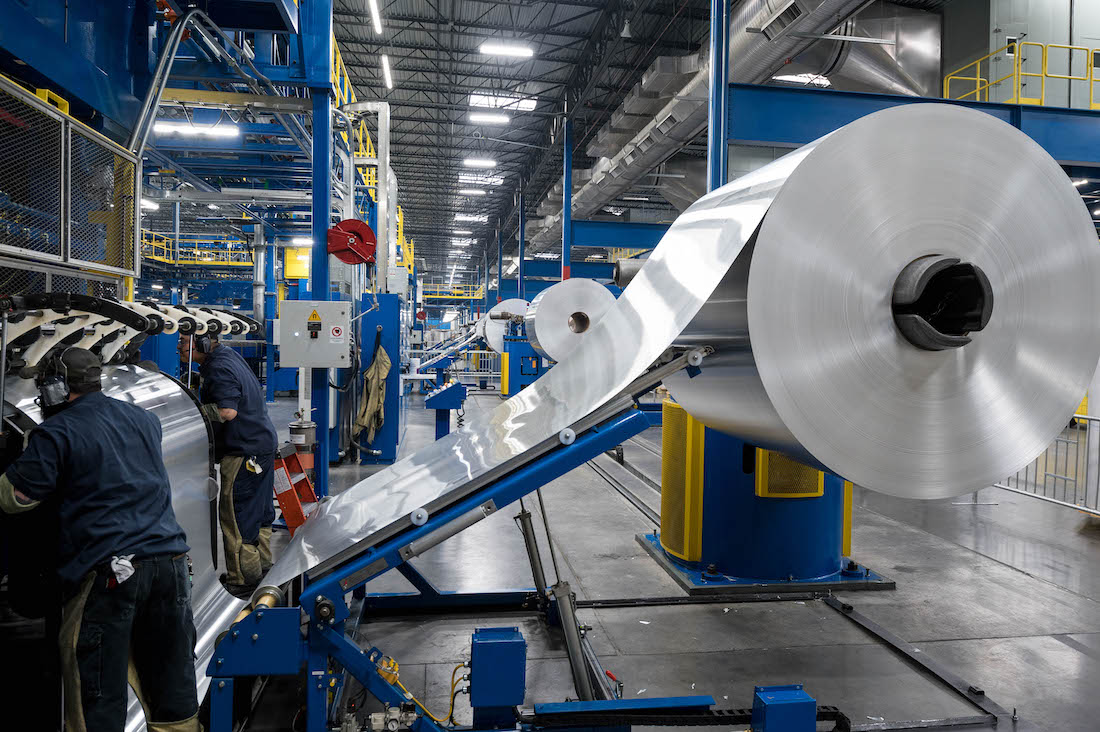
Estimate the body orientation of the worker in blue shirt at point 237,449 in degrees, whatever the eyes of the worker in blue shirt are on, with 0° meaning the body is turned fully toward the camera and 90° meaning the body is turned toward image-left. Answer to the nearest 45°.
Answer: approximately 90°

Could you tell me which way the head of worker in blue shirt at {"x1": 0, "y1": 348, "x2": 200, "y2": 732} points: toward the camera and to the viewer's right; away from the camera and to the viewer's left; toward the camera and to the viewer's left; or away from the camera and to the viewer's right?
away from the camera and to the viewer's left

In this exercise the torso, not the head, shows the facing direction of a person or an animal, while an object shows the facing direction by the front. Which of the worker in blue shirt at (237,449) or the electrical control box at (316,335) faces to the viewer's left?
the worker in blue shirt

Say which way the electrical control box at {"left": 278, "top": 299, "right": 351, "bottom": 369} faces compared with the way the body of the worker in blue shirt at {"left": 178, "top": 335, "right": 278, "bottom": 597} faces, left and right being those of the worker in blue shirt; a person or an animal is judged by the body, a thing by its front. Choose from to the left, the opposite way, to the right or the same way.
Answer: to the left

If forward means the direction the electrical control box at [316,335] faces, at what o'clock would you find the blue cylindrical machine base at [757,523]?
The blue cylindrical machine base is roughly at 10 o'clock from the electrical control box.

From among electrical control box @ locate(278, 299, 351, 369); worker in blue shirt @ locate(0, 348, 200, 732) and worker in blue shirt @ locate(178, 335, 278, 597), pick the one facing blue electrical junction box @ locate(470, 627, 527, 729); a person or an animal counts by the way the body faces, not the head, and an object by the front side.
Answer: the electrical control box

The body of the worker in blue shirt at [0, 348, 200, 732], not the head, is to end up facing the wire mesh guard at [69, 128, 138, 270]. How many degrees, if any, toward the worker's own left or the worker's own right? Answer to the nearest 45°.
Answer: approximately 45° to the worker's own right

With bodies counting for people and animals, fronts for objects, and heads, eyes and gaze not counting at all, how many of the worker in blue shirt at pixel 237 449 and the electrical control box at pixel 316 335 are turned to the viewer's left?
1

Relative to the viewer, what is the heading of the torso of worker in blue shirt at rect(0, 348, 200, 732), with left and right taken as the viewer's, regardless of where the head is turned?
facing away from the viewer and to the left of the viewer

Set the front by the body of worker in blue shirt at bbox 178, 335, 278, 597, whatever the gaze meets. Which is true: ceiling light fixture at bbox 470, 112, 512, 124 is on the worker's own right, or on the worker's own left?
on the worker's own right

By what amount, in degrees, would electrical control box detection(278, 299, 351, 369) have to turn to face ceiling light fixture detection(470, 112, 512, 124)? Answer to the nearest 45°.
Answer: approximately 180°

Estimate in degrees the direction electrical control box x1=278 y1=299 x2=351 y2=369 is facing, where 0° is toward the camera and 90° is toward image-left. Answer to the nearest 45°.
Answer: approximately 0°
